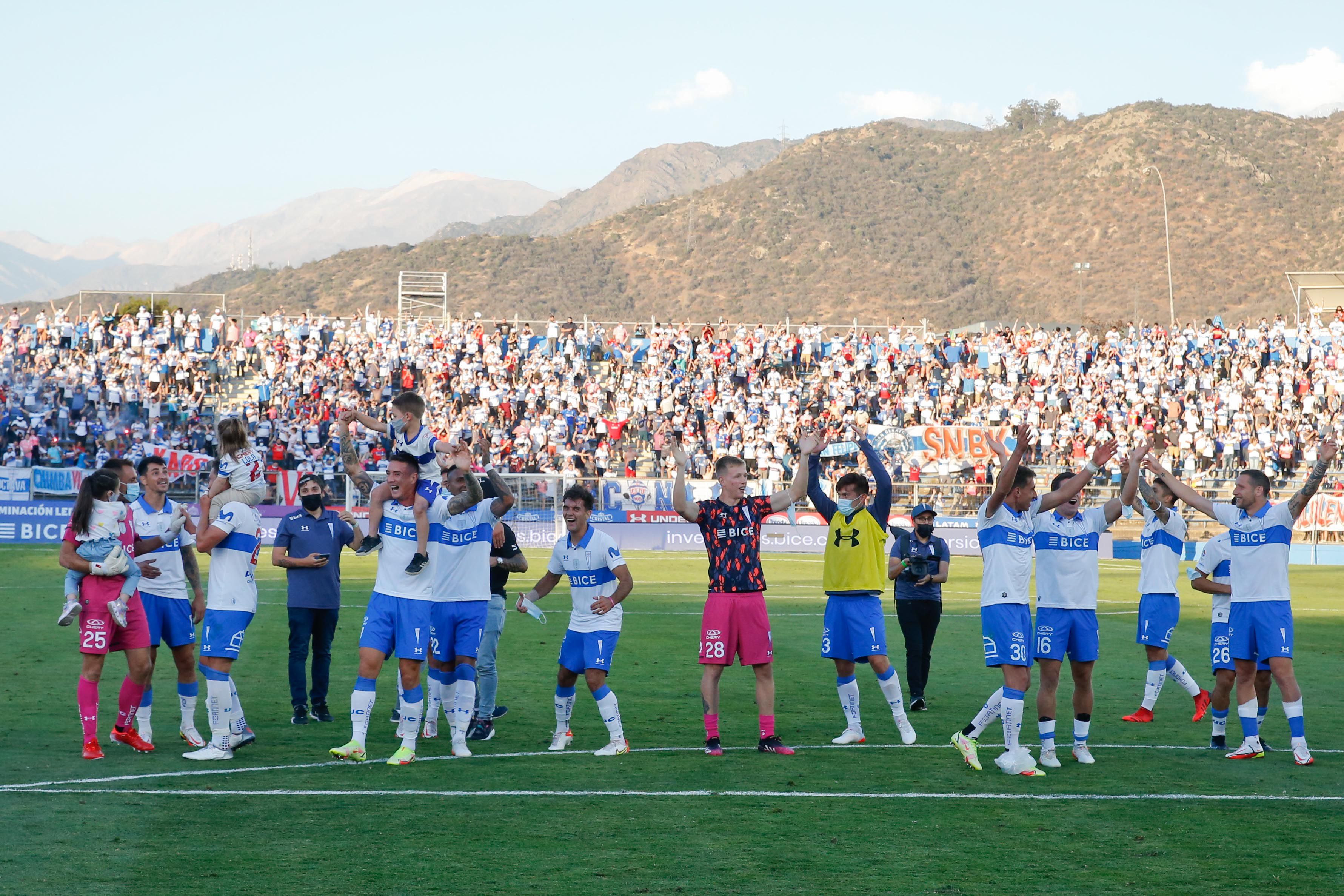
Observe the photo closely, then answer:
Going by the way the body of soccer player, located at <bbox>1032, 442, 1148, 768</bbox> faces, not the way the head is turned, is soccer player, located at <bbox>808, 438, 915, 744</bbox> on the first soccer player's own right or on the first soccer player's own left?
on the first soccer player's own right

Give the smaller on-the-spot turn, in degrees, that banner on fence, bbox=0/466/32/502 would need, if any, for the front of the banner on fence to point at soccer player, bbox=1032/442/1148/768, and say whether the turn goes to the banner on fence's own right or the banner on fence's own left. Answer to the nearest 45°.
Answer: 0° — it already faces them

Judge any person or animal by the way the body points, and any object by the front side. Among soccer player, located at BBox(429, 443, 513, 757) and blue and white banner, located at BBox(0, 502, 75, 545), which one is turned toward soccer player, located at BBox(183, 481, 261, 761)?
the blue and white banner

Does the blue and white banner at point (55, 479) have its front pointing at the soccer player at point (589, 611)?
yes
